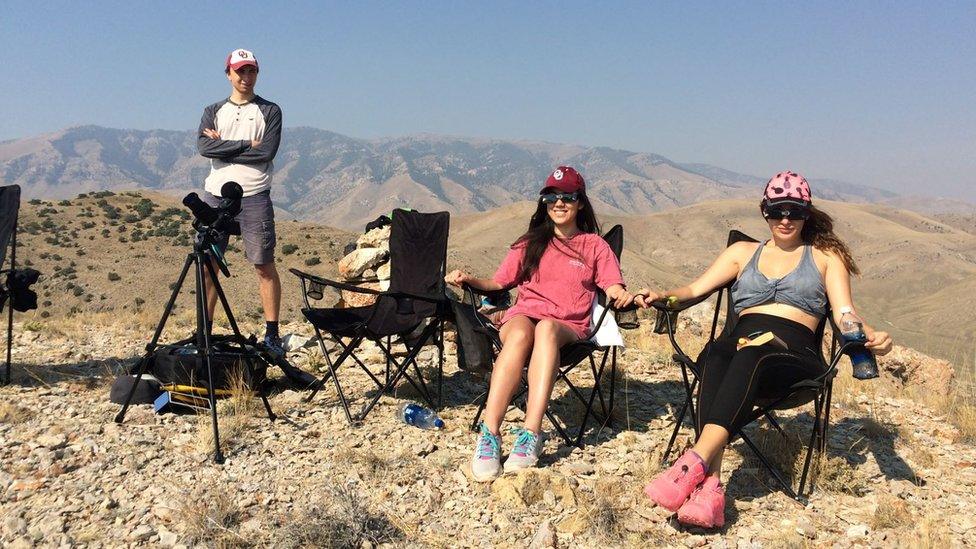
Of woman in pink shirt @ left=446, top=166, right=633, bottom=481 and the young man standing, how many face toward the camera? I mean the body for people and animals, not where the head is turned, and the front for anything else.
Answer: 2

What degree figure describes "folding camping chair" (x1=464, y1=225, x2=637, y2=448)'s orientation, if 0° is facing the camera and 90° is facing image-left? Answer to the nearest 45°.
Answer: approximately 45°

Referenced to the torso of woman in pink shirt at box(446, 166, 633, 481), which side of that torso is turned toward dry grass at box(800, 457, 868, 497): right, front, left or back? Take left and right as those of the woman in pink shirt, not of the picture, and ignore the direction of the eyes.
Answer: left

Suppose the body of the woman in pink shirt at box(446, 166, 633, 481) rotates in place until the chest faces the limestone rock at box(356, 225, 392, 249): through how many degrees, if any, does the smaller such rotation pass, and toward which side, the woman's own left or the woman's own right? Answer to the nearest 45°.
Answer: approximately 135° to the woman's own right

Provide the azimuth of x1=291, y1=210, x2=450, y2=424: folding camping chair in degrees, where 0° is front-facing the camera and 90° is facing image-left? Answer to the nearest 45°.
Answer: approximately 45°

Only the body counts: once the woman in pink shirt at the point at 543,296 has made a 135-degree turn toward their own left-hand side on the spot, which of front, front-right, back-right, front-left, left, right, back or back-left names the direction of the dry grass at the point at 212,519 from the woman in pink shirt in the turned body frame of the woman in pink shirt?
back

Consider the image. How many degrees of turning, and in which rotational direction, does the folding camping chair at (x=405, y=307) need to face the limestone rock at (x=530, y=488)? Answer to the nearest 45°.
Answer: approximately 45° to its left

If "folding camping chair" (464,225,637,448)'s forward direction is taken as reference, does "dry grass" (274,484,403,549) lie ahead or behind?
ahead
